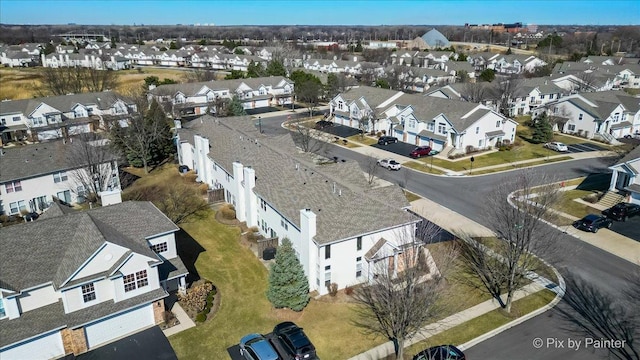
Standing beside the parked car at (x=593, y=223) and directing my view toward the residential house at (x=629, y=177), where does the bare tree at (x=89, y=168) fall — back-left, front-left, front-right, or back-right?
back-left

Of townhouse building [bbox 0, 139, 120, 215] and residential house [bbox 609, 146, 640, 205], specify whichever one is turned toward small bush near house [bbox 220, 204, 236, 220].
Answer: the residential house

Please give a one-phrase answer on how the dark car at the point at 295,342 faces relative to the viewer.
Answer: facing away from the viewer and to the left of the viewer

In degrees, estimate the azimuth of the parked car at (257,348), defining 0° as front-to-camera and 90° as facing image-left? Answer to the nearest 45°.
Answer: approximately 135°

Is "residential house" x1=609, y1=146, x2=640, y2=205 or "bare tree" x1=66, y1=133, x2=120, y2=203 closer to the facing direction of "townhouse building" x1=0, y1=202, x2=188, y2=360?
the residential house

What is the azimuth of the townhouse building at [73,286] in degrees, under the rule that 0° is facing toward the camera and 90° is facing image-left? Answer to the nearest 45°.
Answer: approximately 315°
